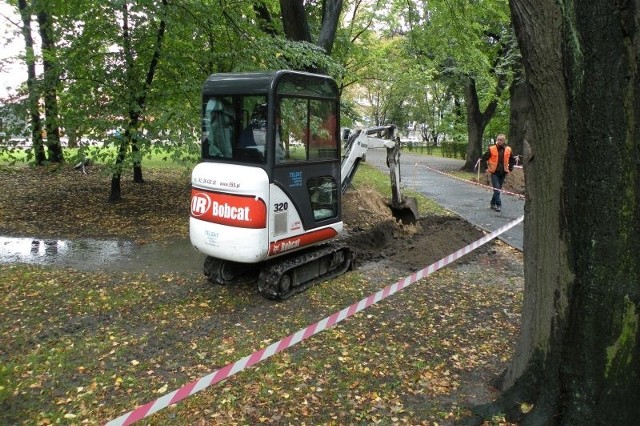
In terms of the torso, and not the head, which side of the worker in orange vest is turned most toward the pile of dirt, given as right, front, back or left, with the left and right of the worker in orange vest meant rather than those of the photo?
front

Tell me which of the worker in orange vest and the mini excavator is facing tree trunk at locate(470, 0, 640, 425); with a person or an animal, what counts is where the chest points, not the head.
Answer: the worker in orange vest

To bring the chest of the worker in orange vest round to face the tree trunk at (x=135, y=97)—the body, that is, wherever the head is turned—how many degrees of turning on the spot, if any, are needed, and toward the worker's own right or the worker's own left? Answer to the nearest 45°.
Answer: approximately 45° to the worker's own right

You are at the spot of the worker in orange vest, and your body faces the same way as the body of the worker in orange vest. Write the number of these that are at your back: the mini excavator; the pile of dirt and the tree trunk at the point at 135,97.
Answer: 0

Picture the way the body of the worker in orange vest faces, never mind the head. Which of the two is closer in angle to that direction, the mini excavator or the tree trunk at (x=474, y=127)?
the mini excavator

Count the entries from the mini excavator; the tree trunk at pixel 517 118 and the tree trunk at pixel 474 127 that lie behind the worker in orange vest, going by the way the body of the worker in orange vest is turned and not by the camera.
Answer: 2

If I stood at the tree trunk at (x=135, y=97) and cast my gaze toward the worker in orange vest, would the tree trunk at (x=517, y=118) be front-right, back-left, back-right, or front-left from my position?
front-left

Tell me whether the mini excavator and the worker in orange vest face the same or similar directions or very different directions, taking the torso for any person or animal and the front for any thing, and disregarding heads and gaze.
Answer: very different directions

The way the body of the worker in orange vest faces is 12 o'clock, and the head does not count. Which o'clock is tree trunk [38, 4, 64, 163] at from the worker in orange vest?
The tree trunk is roughly at 4 o'clock from the worker in orange vest.

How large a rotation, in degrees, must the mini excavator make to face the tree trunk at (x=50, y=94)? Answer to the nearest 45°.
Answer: approximately 90° to its left

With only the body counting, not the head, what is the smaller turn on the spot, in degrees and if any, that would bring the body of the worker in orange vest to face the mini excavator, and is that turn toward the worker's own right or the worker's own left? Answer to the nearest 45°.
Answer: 0° — they already face it

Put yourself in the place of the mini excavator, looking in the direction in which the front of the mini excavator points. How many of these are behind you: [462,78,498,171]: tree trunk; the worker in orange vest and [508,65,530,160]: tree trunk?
0

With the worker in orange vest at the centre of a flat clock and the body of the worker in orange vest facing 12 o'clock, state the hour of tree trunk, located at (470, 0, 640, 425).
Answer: The tree trunk is roughly at 12 o'clock from the worker in orange vest.

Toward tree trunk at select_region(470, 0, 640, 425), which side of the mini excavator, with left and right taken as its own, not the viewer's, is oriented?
right

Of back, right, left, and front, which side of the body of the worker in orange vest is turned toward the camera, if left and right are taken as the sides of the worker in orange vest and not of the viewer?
front

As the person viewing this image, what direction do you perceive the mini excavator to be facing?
facing away from the viewer and to the right of the viewer

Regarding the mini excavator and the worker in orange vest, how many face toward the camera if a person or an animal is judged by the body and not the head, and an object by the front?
1
